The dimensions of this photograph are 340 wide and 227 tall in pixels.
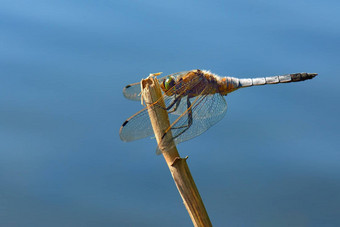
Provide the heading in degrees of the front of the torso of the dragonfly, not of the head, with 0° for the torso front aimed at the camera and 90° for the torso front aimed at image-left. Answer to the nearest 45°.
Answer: approximately 90°
